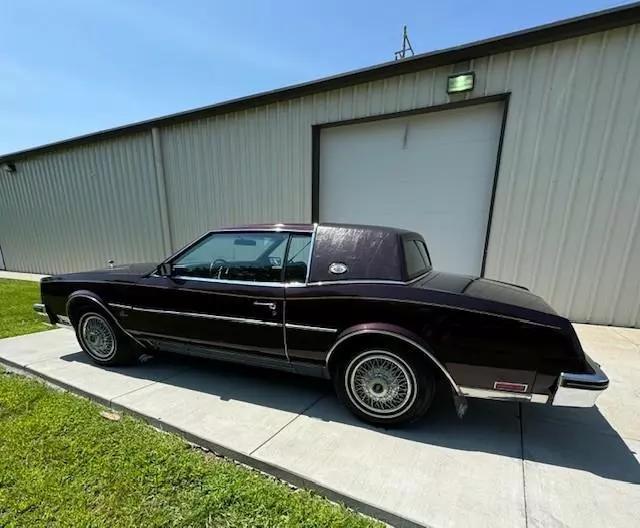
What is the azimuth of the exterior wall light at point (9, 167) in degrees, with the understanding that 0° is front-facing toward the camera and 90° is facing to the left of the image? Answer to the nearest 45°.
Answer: approximately 45°

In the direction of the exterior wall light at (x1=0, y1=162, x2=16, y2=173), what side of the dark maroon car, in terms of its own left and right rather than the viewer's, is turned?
front

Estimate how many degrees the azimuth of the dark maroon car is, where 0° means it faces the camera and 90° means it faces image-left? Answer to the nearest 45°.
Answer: approximately 135°

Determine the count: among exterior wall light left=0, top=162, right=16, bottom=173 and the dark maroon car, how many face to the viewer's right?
0

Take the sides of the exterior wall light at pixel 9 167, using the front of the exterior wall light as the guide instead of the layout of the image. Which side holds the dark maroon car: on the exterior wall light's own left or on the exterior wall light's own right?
on the exterior wall light's own left
